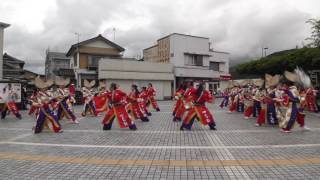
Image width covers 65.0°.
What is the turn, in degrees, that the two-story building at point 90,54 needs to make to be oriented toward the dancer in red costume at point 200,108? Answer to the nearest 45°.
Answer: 0° — it already faces them

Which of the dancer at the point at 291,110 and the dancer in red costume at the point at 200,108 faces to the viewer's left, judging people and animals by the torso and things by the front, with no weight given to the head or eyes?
the dancer

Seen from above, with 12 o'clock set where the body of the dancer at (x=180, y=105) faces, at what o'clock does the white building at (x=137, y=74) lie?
The white building is roughly at 4 o'clock from the dancer.

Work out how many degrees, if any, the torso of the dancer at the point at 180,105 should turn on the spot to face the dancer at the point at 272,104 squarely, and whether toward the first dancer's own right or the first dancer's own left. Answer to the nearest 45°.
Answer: approximately 135° to the first dancer's own left

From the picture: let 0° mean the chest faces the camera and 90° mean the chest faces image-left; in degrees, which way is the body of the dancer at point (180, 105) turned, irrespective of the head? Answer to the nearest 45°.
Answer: approximately 45°
